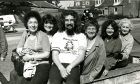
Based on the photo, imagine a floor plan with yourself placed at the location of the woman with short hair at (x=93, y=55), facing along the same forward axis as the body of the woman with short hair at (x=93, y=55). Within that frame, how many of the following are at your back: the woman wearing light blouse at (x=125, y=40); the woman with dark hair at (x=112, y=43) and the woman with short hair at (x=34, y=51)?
2

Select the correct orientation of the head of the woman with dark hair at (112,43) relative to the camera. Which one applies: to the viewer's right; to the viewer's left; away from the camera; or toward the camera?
toward the camera

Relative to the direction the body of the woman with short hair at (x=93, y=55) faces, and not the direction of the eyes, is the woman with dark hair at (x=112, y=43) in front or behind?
behind

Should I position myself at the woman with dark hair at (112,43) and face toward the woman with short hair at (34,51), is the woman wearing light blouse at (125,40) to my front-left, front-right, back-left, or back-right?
back-right

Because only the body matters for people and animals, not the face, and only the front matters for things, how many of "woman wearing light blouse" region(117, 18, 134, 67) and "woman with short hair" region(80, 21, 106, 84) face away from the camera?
0

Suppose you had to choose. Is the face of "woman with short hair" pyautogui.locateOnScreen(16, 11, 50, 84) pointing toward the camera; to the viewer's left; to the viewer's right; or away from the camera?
toward the camera

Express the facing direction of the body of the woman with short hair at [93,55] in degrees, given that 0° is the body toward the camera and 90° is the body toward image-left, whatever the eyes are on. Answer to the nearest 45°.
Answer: approximately 45°

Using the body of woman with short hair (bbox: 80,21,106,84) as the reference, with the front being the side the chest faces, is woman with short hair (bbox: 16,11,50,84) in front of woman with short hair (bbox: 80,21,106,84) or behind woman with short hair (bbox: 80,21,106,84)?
in front

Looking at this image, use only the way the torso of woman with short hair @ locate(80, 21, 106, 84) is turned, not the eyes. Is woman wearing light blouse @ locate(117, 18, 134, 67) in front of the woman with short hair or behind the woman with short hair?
behind

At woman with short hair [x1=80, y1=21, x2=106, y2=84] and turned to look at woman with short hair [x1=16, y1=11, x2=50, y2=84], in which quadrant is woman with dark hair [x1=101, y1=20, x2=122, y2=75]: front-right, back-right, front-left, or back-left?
back-right

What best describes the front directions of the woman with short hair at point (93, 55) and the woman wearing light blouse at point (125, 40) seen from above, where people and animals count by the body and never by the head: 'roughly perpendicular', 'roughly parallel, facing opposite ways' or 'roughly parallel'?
roughly parallel

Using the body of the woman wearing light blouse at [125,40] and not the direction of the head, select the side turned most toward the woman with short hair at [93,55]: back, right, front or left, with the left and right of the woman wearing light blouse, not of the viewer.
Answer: front

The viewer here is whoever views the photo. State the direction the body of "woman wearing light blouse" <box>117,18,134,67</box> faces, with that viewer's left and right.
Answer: facing the viewer and to the left of the viewer
